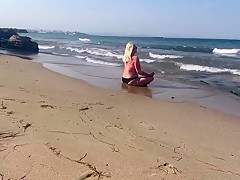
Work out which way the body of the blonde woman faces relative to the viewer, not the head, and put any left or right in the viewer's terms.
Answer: facing away from the viewer and to the right of the viewer

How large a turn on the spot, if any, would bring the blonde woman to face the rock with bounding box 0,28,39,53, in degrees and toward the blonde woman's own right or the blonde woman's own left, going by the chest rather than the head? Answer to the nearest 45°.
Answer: approximately 90° to the blonde woman's own left
